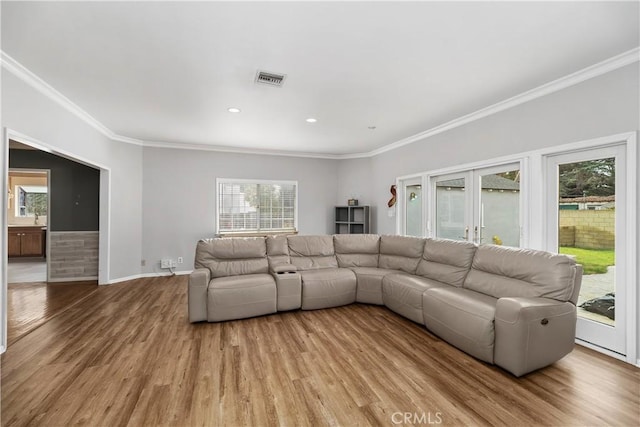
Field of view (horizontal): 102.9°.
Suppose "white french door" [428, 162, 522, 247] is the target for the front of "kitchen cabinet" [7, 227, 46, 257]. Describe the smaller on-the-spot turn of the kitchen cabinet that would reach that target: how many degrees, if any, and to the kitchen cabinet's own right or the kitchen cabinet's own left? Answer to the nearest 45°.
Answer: approximately 45° to the kitchen cabinet's own left

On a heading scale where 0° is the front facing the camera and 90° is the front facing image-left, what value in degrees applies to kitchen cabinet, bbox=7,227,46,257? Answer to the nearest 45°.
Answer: approximately 0°

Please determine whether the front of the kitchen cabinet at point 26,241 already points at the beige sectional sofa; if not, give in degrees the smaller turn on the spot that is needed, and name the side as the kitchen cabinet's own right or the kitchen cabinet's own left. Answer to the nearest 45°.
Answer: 0° — it already faces it

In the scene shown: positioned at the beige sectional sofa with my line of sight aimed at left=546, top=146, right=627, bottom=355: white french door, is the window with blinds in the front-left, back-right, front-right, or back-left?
back-left

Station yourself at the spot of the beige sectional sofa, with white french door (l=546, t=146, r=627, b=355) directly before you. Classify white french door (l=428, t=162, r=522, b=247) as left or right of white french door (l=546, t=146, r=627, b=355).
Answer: left
